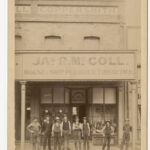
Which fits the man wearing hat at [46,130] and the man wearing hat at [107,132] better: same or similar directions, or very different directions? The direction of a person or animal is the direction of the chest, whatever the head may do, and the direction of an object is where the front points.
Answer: same or similar directions

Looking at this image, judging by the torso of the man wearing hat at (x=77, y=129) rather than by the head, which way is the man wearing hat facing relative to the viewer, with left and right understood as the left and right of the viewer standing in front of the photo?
facing the viewer

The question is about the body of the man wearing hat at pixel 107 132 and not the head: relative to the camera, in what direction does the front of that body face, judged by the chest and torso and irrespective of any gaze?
toward the camera

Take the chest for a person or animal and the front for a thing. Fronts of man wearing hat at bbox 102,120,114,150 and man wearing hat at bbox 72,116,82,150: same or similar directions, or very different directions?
same or similar directions
